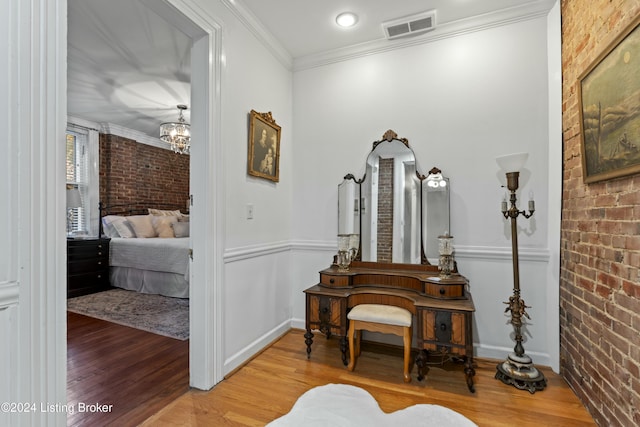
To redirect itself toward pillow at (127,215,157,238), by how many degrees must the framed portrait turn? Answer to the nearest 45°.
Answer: approximately 180°

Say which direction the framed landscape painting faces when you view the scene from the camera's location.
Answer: facing the viewer and to the left of the viewer

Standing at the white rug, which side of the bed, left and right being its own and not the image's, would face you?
front

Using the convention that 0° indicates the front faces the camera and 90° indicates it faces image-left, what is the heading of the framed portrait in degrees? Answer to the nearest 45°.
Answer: approximately 315°

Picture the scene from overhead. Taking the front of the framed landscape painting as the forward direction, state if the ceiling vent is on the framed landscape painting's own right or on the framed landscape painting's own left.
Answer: on the framed landscape painting's own right

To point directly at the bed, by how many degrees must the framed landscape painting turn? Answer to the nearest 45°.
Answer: approximately 45° to its right

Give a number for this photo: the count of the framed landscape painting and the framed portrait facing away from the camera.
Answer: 0

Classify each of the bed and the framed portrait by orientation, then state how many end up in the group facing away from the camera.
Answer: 0

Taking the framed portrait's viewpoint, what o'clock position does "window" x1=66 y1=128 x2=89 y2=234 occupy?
The window is roughly at 6 o'clock from the framed portrait.

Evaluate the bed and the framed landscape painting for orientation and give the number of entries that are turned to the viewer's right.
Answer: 0

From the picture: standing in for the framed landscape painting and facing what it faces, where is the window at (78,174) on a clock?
The window is roughly at 1 o'clock from the framed landscape painting.

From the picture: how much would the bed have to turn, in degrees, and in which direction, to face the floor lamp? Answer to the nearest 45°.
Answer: approximately 45° to its left

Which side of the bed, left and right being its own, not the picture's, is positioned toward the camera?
front

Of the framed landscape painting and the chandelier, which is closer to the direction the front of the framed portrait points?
the framed landscape painting

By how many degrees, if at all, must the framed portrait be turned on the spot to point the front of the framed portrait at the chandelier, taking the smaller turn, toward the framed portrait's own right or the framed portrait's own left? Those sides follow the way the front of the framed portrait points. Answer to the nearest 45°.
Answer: approximately 180°

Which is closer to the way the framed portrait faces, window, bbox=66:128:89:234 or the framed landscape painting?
the framed landscape painting
